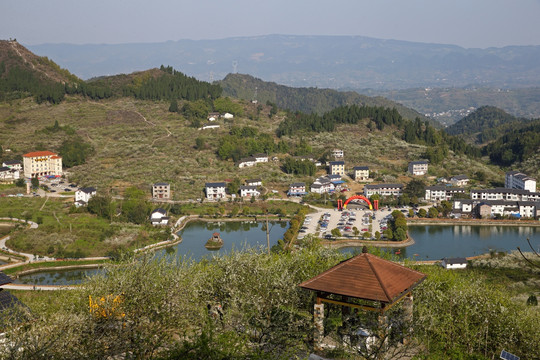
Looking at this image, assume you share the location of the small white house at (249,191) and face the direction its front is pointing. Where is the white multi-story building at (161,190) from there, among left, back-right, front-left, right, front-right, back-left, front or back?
right

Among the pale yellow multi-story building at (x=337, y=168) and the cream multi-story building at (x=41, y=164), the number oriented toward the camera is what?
2

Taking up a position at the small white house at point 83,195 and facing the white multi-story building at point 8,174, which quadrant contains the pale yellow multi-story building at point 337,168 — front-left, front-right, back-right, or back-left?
back-right

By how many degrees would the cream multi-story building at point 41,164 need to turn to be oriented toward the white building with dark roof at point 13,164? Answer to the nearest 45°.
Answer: approximately 90° to its right

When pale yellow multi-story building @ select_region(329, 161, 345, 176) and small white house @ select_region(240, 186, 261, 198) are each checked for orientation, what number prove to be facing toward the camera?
2

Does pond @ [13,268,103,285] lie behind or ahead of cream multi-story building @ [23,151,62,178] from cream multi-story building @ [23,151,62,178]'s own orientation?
ahead

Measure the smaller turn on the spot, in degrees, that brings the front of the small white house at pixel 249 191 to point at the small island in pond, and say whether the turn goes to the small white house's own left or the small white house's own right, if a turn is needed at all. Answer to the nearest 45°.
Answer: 0° — it already faces it
